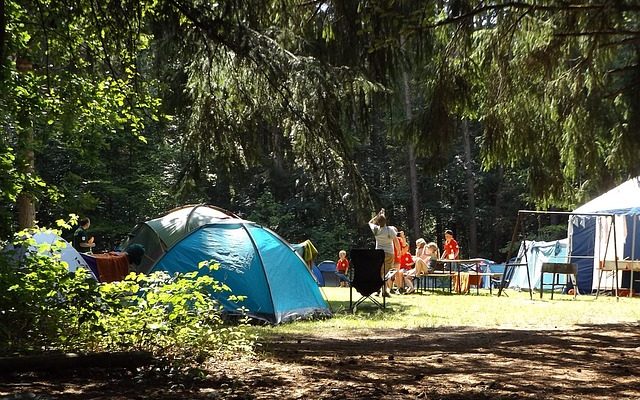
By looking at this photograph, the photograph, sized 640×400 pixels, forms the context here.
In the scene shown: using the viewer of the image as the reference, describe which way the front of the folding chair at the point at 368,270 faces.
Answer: facing away from the viewer

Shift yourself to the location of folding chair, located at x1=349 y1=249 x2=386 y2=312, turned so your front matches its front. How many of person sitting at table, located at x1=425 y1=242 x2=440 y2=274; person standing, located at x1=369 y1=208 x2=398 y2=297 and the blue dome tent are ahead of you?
2

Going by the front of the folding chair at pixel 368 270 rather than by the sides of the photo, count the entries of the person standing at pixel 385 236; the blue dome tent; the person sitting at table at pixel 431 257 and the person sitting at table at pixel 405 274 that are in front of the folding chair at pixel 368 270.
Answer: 3

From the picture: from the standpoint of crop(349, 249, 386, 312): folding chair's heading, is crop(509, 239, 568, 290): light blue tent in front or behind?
in front

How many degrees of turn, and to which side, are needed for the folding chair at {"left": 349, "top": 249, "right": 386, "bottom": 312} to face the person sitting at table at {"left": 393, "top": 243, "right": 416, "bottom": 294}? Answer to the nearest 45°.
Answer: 0° — it already faces them

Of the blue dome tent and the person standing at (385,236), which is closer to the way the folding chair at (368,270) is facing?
the person standing

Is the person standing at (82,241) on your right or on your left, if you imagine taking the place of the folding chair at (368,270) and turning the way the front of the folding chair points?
on your left

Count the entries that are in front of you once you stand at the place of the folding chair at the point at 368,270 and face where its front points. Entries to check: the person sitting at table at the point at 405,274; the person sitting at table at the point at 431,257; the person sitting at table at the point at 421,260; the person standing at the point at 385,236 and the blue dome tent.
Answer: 4

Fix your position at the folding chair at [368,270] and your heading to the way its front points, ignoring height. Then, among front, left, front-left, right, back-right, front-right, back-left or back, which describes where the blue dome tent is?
back-left

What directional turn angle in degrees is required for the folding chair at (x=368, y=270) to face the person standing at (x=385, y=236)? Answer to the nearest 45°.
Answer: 0° — it already faces them

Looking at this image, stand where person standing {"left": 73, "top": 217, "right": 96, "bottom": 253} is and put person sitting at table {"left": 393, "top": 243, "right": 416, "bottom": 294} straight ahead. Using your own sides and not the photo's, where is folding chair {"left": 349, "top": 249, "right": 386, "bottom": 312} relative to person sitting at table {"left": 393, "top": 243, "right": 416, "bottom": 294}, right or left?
right

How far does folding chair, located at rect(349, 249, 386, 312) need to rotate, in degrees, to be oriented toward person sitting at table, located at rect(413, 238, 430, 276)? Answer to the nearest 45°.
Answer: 0° — it already faces them
